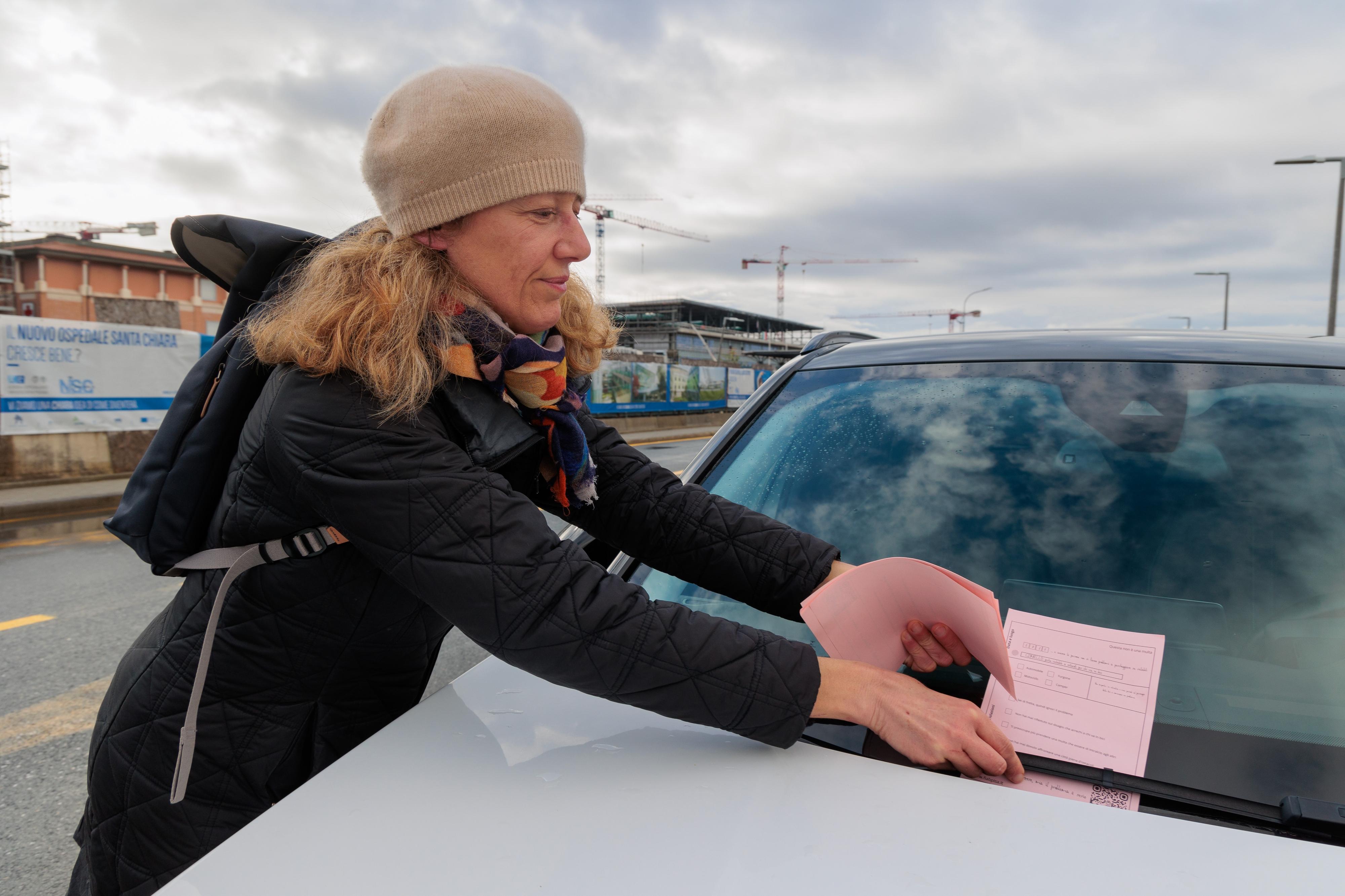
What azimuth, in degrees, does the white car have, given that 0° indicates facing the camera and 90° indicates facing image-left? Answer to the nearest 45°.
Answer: approximately 45°

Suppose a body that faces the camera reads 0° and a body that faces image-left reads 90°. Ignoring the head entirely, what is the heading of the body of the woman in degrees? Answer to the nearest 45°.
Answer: approximately 270°

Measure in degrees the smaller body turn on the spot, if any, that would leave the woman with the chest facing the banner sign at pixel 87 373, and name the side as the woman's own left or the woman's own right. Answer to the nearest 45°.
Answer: approximately 135° to the woman's own left

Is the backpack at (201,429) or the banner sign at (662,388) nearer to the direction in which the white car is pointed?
the backpack

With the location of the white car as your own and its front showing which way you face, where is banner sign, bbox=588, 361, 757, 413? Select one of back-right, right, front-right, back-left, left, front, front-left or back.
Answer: back-right

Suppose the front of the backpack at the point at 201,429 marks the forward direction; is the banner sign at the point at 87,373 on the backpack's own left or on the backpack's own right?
on the backpack's own right

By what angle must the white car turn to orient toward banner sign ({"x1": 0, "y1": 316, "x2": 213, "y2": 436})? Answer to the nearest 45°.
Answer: approximately 90° to its right

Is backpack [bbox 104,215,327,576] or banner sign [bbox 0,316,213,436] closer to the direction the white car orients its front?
the backpack

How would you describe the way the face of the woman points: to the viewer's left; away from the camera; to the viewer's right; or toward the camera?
to the viewer's right

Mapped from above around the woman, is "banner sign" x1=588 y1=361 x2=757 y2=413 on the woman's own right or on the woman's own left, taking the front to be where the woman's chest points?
on the woman's own left

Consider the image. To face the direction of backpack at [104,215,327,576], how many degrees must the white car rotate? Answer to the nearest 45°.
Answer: approximately 45° to its right

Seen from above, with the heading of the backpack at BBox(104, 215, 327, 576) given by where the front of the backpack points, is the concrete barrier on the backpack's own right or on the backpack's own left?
on the backpack's own right

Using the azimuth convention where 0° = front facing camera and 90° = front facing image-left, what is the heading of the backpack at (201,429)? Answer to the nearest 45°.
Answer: approximately 90°
